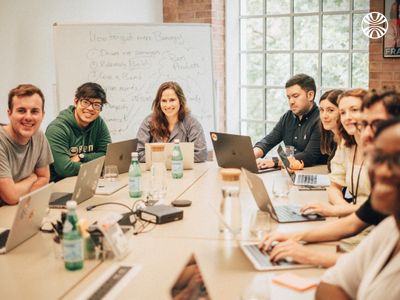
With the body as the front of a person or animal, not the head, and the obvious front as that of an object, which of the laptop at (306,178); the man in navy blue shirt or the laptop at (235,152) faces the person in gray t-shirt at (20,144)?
the man in navy blue shirt

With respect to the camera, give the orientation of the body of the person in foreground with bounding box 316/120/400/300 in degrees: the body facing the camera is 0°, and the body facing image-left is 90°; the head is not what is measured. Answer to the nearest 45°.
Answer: approximately 45°

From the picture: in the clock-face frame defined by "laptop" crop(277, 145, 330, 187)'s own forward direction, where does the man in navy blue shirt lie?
The man in navy blue shirt is roughly at 9 o'clock from the laptop.

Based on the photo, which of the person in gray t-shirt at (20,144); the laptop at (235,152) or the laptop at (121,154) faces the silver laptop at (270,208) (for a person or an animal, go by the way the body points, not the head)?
the person in gray t-shirt

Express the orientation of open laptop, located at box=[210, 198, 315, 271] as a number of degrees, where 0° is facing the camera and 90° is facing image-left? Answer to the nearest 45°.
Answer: approximately 270°

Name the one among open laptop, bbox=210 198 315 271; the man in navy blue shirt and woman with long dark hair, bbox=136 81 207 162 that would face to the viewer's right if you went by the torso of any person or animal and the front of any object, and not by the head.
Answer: the open laptop

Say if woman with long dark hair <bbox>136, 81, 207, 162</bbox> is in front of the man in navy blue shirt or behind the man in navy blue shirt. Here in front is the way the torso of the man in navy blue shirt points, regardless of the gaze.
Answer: in front

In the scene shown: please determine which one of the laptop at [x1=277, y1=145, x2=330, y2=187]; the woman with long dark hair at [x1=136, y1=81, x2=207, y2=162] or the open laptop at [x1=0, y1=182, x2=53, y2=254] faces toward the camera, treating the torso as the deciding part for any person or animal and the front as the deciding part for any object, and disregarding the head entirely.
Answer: the woman with long dark hair

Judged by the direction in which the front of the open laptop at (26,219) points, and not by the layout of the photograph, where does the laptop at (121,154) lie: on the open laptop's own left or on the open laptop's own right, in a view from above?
on the open laptop's own right

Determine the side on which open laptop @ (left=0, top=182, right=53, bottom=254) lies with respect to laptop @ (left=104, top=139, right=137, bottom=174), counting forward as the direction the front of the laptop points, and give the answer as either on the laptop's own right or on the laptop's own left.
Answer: on the laptop's own left

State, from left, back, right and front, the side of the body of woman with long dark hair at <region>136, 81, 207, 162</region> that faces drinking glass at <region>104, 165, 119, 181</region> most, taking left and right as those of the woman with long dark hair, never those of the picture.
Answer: front

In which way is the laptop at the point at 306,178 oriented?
to the viewer's right

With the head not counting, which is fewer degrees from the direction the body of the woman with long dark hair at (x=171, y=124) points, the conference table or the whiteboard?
the conference table
